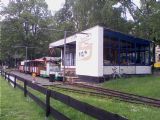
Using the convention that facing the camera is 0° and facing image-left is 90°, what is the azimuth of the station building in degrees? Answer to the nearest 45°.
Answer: approximately 45°

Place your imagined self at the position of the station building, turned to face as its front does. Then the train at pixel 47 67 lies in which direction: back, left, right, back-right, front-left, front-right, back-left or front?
right

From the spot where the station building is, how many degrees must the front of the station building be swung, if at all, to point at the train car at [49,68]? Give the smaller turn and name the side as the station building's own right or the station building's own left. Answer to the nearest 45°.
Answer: approximately 90° to the station building's own right
